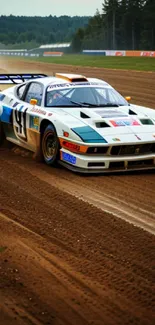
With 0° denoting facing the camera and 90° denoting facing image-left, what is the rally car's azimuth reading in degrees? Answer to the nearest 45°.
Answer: approximately 315°
